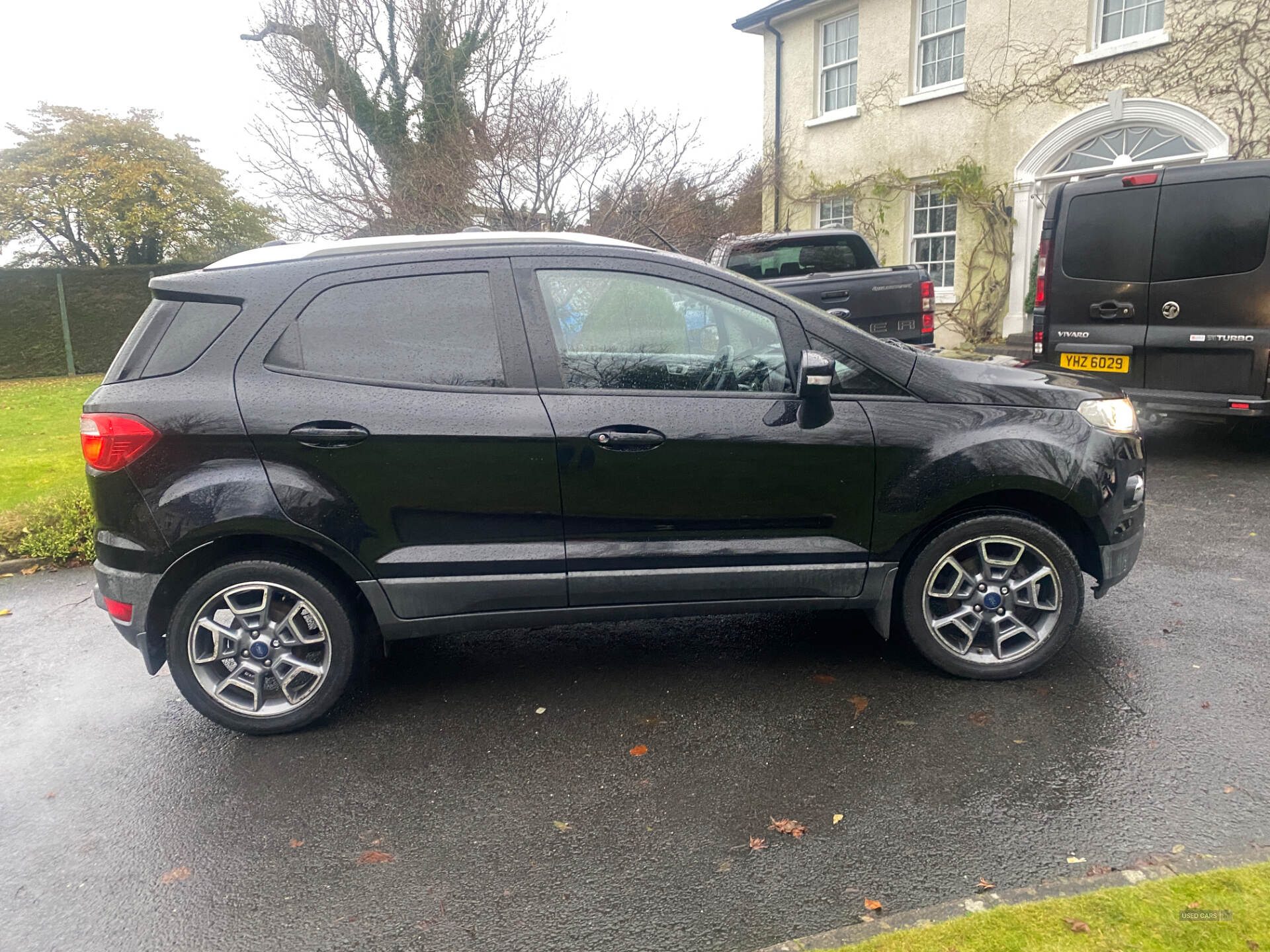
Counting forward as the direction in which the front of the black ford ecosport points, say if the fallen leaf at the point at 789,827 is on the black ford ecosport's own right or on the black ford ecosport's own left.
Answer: on the black ford ecosport's own right

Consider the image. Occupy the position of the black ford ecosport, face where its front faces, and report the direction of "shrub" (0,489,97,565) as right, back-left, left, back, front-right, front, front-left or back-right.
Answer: back-left

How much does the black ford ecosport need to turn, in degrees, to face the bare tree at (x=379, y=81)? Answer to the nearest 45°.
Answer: approximately 90° to its left

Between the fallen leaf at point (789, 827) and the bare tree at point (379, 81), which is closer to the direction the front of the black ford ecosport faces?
the fallen leaf

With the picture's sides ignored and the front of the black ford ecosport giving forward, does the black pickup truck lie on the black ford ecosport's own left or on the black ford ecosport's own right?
on the black ford ecosport's own left

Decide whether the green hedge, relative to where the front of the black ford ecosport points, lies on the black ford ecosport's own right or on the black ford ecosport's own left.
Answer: on the black ford ecosport's own left

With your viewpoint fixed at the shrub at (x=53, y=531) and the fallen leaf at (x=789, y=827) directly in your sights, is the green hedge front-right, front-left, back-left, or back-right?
back-left

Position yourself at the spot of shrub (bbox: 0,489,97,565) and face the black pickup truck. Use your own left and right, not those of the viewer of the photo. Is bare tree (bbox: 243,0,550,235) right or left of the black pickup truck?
left

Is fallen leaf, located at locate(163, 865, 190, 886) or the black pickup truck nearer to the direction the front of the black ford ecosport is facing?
the black pickup truck

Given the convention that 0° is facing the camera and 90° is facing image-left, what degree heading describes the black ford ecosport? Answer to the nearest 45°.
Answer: approximately 270°
